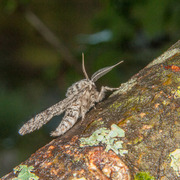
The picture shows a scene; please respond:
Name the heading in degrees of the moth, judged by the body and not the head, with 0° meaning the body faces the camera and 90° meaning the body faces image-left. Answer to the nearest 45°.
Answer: approximately 270°

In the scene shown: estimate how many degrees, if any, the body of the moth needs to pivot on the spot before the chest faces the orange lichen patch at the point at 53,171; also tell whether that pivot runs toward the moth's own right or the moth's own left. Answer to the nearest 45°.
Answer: approximately 90° to the moth's own right
